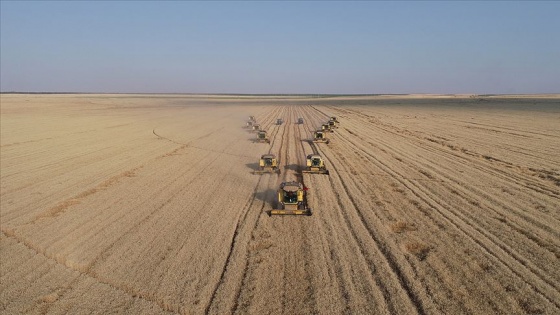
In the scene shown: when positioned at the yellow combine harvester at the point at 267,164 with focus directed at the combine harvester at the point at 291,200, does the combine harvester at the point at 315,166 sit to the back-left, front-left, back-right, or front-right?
front-left

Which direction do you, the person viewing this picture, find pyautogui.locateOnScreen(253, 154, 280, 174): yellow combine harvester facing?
facing the viewer

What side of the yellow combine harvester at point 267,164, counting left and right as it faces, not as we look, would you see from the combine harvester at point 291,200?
front

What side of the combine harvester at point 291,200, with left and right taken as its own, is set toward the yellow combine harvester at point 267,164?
back

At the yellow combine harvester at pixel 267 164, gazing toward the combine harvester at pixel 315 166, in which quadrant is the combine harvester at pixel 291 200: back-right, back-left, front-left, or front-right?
front-right

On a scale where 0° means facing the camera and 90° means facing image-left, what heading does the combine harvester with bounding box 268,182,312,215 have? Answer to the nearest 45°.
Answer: approximately 0°

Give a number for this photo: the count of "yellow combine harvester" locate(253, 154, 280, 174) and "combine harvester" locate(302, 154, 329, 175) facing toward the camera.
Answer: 2

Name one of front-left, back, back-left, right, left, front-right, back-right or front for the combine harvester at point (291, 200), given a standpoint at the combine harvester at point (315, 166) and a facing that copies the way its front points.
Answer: front

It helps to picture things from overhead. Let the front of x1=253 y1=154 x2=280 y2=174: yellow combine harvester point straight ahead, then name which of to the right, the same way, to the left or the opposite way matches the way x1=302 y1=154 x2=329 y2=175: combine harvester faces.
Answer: the same way

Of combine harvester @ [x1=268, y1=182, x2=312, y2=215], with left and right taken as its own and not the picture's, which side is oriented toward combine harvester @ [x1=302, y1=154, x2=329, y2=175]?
back

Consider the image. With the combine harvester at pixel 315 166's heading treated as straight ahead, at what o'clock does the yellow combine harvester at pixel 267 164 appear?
The yellow combine harvester is roughly at 3 o'clock from the combine harvester.

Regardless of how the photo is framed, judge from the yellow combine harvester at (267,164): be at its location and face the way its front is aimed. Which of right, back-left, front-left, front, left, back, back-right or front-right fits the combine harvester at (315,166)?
left

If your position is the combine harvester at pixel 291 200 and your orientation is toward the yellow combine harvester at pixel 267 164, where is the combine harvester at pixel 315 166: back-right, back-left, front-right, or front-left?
front-right

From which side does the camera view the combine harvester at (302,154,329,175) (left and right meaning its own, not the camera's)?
front

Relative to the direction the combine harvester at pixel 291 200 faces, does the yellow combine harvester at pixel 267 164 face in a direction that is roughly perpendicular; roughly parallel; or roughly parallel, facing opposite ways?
roughly parallel

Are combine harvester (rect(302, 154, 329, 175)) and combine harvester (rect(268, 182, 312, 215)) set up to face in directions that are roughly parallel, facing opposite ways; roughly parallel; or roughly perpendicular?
roughly parallel
